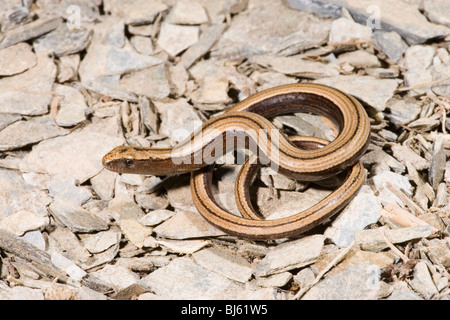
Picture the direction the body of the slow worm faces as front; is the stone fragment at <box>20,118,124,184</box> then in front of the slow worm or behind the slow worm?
in front

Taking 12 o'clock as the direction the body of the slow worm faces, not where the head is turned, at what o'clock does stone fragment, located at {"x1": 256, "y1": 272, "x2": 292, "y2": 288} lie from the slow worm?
The stone fragment is roughly at 9 o'clock from the slow worm.

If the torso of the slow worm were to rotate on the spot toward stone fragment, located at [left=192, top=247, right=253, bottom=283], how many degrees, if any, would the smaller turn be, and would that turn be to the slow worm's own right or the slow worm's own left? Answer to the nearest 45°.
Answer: approximately 45° to the slow worm's own left

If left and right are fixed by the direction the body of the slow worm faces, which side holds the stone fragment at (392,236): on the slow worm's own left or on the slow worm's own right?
on the slow worm's own left

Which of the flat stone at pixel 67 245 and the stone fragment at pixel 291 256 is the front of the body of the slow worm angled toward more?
the flat stone

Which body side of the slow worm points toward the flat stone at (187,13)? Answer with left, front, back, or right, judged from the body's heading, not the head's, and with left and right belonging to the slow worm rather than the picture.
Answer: right

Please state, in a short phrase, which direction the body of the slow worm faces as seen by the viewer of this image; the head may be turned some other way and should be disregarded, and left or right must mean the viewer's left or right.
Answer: facing to the left of the viewer

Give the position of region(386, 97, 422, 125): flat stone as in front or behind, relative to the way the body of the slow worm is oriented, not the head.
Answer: behind

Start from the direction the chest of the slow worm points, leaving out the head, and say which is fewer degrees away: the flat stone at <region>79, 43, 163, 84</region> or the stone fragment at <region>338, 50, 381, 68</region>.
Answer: the flat stone

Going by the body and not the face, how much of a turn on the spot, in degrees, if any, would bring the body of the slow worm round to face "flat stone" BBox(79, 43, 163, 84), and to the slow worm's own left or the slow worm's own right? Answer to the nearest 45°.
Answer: approximately 45° to the slow worm's own right

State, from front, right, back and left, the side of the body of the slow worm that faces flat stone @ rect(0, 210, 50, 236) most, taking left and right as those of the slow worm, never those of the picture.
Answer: front

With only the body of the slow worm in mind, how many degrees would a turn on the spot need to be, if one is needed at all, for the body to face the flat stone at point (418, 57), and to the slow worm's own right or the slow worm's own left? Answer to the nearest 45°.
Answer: approximately 135° to the slow worm's own right

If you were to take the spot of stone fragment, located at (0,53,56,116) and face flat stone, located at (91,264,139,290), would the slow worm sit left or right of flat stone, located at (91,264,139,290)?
left

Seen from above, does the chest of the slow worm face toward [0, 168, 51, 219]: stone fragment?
yes

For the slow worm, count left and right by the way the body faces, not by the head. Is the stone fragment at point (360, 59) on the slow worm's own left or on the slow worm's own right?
on the slow worm's own right
